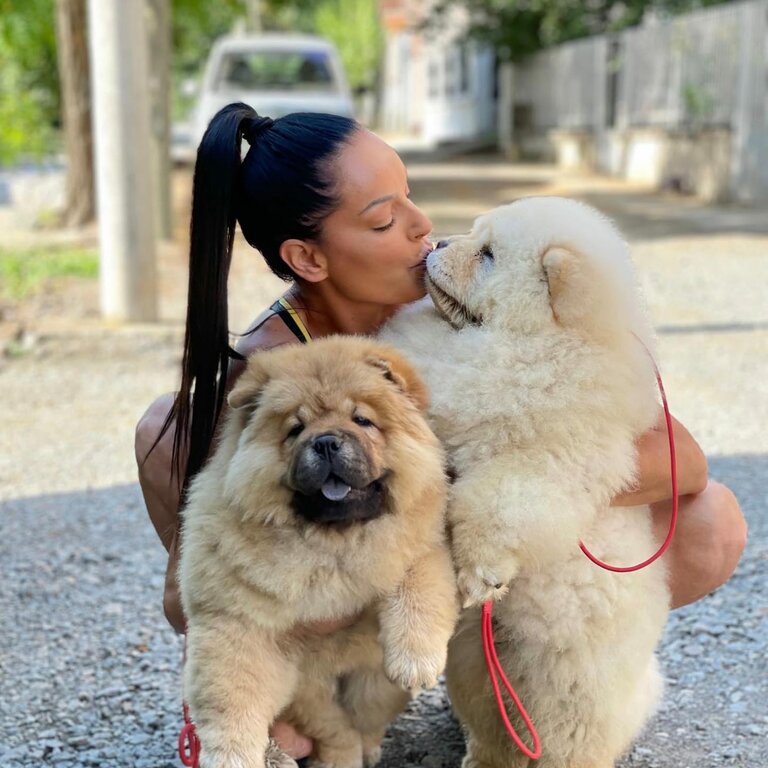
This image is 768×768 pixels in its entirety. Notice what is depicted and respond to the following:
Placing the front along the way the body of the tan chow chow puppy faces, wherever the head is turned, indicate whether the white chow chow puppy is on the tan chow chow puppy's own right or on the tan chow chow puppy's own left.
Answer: on the tan chow chow puppy's own left

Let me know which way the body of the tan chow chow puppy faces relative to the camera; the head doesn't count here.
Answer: toward the camera

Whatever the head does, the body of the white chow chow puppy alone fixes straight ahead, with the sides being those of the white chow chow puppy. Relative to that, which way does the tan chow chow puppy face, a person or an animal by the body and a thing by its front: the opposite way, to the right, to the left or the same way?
to the left

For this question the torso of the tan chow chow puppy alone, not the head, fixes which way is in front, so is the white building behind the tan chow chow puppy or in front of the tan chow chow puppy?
behind

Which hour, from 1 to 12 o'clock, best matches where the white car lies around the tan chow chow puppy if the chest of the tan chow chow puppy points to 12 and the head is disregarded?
The white car is roughly at 6 o'clock from the tan chow chow puppy.

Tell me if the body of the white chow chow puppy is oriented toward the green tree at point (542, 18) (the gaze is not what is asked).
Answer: no

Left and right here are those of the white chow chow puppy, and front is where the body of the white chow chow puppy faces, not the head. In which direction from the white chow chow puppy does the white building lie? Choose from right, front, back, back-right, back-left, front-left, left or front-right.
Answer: right

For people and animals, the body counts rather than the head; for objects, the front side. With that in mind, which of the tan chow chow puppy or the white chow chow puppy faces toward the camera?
the tan chow chow puppy

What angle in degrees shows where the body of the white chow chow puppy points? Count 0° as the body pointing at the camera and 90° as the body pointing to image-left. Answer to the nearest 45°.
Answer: approximately 90°

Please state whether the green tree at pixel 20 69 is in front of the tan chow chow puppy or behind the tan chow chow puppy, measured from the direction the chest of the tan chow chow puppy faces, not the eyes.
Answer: behind

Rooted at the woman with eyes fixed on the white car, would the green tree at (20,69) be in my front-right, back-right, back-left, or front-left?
front-left

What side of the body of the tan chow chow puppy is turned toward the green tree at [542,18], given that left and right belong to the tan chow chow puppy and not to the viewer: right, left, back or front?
back

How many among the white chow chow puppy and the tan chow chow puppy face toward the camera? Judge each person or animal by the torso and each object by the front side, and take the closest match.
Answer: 1

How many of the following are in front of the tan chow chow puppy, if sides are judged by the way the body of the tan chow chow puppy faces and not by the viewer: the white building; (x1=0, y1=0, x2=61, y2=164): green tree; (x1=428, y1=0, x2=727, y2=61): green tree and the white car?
0

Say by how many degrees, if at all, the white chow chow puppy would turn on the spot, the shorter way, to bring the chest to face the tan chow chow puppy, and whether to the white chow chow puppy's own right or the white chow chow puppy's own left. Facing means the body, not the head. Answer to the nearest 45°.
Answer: approximately 45° to the white chow chow puppy's own left

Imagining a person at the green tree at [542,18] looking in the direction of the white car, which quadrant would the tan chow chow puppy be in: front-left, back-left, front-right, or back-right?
front-left
